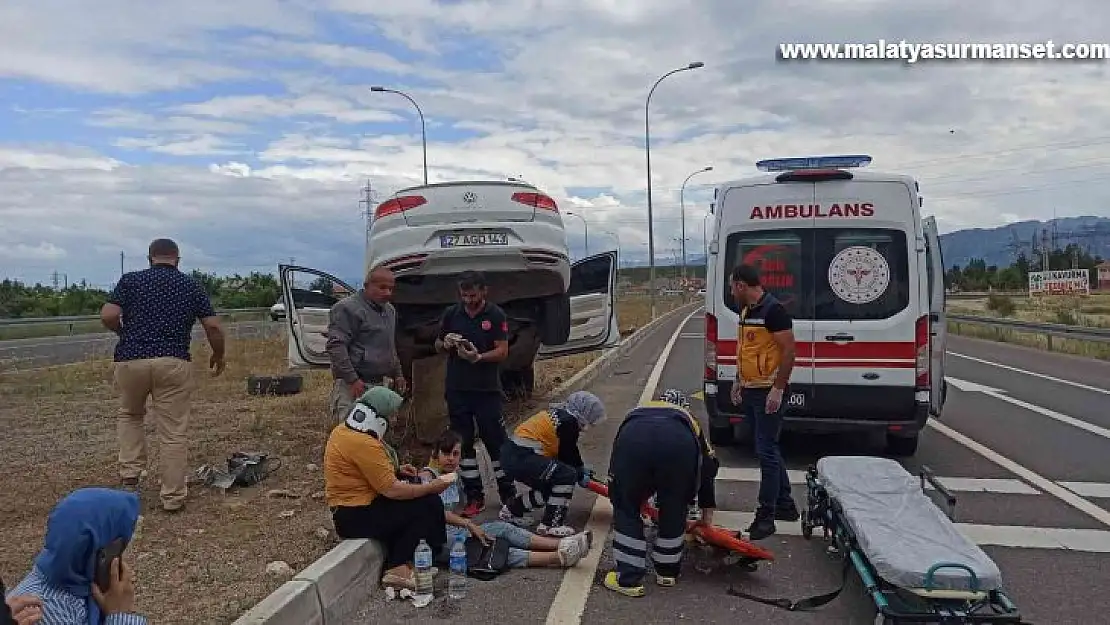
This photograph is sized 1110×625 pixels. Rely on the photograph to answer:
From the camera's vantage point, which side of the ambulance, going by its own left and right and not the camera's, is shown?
back

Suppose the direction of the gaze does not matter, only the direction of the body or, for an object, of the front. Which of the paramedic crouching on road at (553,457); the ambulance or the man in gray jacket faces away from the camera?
the ambulance

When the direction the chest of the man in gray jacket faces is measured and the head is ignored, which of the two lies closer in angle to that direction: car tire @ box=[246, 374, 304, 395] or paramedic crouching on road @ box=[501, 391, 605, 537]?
the paramedic crouching on road

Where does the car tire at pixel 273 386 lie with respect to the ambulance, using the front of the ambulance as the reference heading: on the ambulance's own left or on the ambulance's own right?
on the ambulance's own left

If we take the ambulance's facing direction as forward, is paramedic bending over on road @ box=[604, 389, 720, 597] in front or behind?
behind

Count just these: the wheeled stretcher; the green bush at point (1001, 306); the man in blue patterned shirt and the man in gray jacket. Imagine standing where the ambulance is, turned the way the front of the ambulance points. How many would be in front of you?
1

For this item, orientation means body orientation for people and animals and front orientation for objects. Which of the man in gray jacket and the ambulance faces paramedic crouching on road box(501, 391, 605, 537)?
the man in gray jacket

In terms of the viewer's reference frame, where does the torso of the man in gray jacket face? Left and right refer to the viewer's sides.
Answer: facing the viewer and to the right of the viewer

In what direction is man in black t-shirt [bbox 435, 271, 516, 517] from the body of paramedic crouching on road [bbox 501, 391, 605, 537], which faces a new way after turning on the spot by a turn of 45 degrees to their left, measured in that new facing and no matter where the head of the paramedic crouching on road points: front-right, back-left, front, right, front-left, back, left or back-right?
left

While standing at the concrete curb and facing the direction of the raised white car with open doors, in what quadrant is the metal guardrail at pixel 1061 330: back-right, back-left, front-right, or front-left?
front-right

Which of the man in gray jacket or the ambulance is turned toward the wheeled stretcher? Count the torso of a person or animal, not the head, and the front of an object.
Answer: the man in gray jacket
